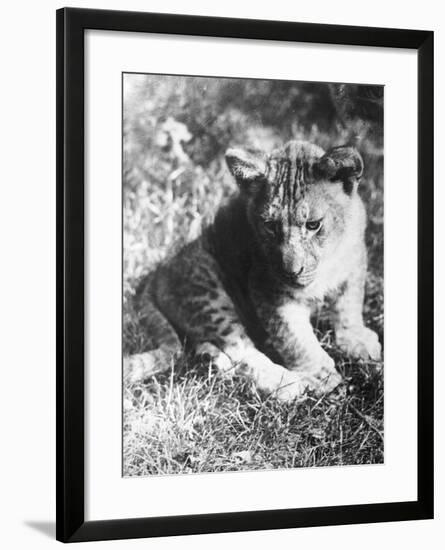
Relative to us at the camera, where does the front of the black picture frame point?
facing the viewer and to the right of the viewer
